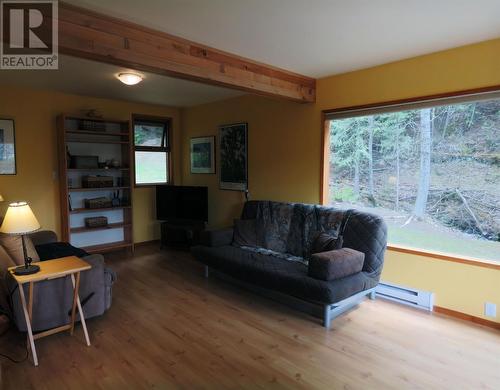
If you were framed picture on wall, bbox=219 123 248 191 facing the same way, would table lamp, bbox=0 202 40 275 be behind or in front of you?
in front

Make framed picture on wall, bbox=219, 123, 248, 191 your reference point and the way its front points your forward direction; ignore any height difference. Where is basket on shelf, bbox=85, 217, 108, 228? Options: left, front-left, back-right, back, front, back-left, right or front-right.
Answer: front-right

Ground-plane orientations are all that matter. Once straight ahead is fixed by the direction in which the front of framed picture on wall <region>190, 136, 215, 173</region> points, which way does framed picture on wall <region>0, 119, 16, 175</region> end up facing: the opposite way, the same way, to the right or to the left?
to the left

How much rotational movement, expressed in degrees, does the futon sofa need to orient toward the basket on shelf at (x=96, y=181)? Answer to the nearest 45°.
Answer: approximately 45° to its right

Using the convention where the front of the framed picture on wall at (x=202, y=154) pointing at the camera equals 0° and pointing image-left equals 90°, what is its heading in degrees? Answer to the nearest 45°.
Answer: approximately 45°

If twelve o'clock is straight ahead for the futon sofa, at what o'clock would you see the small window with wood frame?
The small window with wood frame is roughly at 3 o'clock from the futon sofa.

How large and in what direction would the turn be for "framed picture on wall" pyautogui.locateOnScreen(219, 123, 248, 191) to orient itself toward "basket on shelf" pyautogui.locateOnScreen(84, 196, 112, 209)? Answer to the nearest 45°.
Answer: approximately 45° to its right

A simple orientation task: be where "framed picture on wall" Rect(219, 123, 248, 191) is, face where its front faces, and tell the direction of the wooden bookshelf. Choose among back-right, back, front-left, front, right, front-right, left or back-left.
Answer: front-right

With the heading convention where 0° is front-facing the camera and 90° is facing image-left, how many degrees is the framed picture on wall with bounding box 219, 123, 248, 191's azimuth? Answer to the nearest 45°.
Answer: approximately 45°

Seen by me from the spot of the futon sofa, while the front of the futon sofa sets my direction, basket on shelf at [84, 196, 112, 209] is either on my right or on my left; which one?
on my right

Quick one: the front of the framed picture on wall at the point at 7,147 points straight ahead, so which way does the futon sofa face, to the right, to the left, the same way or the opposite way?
to the right
